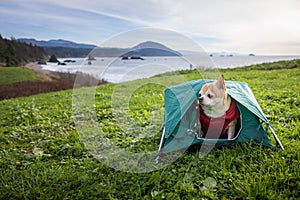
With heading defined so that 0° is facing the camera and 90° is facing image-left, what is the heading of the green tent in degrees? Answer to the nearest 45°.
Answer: approximately 0°

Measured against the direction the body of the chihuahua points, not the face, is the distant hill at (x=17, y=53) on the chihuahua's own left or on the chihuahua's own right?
on the chihuahua's own right

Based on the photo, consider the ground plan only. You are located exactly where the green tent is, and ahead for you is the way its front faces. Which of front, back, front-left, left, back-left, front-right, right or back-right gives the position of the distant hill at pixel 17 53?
back-right

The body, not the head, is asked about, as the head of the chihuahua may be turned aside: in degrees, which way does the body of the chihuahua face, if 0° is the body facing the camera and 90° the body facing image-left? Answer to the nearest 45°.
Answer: approximately 45°
